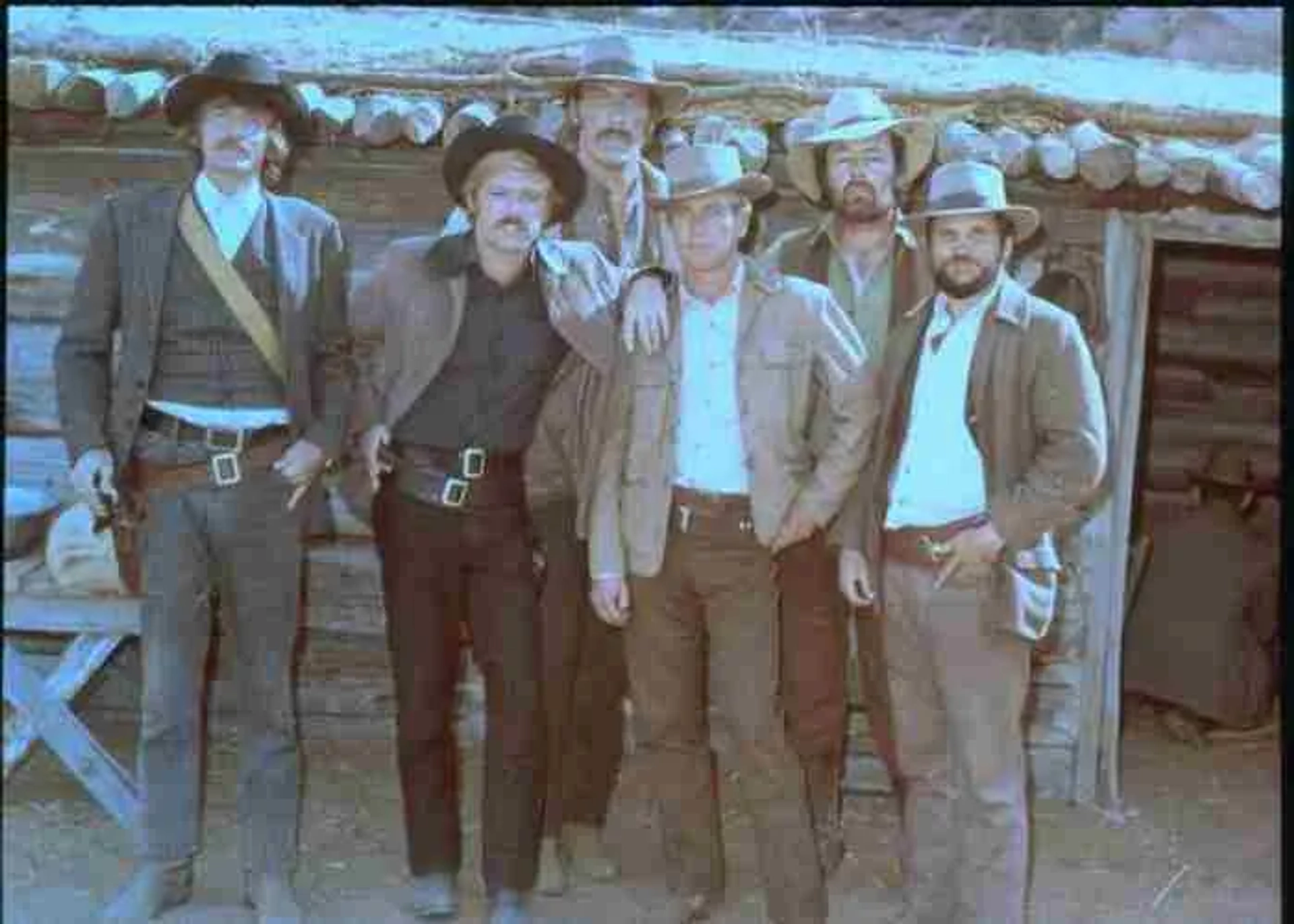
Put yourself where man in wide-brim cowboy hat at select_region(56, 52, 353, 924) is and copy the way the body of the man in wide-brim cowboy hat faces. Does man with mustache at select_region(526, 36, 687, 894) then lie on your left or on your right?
on your left

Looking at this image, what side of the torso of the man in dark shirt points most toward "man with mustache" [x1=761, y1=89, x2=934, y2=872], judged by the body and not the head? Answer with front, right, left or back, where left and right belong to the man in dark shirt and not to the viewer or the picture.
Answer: left

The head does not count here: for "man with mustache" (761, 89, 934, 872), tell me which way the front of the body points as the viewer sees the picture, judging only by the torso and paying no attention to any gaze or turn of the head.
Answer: toward the camera

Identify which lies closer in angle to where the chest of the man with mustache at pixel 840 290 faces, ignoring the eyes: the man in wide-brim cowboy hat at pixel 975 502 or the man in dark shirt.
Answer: the man in wide-brim cowboy hat

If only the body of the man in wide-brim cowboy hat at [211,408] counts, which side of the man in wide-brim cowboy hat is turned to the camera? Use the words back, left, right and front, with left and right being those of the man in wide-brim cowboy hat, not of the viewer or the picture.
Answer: front

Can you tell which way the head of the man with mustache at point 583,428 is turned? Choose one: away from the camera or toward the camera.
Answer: toward the camera

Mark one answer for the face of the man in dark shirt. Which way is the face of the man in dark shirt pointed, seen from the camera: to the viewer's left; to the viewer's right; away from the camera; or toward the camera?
toward the camera

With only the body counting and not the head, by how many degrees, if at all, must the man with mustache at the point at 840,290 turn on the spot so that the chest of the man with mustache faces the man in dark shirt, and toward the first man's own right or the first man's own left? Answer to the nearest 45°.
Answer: approximately 45° to the first man's own right

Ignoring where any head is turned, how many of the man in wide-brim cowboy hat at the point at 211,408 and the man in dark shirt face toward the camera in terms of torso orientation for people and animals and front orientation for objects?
2

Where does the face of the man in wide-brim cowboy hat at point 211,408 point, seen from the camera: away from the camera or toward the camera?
toward the camera

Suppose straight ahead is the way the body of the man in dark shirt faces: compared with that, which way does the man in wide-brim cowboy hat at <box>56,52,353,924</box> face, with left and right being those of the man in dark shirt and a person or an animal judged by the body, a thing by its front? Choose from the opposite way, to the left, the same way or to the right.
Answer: the same way

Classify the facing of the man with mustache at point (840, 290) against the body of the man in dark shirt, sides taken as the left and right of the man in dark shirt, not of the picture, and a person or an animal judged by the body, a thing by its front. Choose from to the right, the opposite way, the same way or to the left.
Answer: the same way

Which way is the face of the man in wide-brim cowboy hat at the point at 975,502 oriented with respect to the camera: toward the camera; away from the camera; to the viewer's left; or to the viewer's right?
toward the camera
